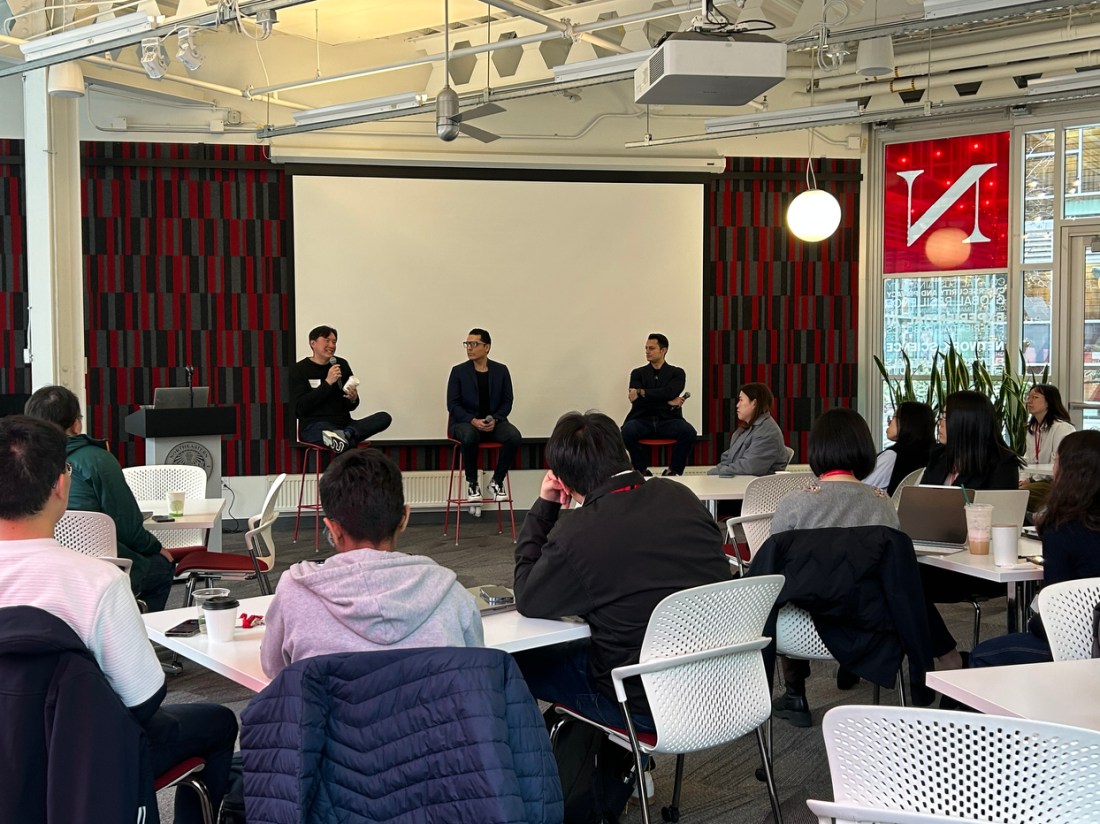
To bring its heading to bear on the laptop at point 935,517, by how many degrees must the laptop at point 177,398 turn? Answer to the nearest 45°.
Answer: approximately 135° to its right

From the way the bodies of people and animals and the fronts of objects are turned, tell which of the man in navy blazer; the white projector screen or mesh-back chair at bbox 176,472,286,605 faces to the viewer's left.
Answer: the mesh-back chair

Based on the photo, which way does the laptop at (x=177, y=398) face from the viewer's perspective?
away from the camera

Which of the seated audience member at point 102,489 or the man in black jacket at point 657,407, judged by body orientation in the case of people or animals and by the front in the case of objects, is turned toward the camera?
the man in black jacket

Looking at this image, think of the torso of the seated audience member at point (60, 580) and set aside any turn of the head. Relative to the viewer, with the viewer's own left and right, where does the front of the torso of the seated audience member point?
facing away from the viewer and to the right of the viewer

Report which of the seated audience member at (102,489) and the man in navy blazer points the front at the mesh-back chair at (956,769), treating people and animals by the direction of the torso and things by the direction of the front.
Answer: the man in navy blazer

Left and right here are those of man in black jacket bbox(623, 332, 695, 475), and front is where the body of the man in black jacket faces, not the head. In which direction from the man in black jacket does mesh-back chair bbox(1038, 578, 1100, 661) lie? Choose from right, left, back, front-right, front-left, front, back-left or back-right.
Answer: front

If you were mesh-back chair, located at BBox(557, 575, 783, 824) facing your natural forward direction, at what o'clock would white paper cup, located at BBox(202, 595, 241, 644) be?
The white paper cup is roughly at 10 o'clock from the mesh-back chair.

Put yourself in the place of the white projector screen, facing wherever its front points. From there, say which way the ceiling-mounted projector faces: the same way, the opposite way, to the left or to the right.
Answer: the opposite way

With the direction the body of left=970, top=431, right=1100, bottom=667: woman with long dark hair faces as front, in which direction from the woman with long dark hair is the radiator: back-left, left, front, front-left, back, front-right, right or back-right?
front

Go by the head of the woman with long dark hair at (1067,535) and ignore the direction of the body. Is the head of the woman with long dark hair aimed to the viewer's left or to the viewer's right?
to the viewer's left

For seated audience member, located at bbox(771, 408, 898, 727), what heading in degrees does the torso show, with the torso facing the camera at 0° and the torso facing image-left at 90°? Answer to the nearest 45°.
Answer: approximately 180°

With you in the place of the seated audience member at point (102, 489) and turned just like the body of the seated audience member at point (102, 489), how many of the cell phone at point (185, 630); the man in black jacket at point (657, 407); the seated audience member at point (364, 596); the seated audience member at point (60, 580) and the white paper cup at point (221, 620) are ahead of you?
1

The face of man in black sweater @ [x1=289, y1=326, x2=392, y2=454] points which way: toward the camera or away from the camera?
toward the camera

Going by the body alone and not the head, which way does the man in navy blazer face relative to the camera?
toward the camera

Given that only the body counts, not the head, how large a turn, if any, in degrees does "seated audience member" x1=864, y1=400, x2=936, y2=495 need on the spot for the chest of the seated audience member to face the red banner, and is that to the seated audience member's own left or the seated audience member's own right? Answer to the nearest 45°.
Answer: approximately 45° to the seated audience member's own right

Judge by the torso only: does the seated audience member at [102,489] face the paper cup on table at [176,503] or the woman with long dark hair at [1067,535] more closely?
the paper cup on table

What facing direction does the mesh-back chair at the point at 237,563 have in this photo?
to the viewer's left
